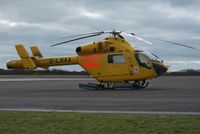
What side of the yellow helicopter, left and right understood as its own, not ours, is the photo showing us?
right
